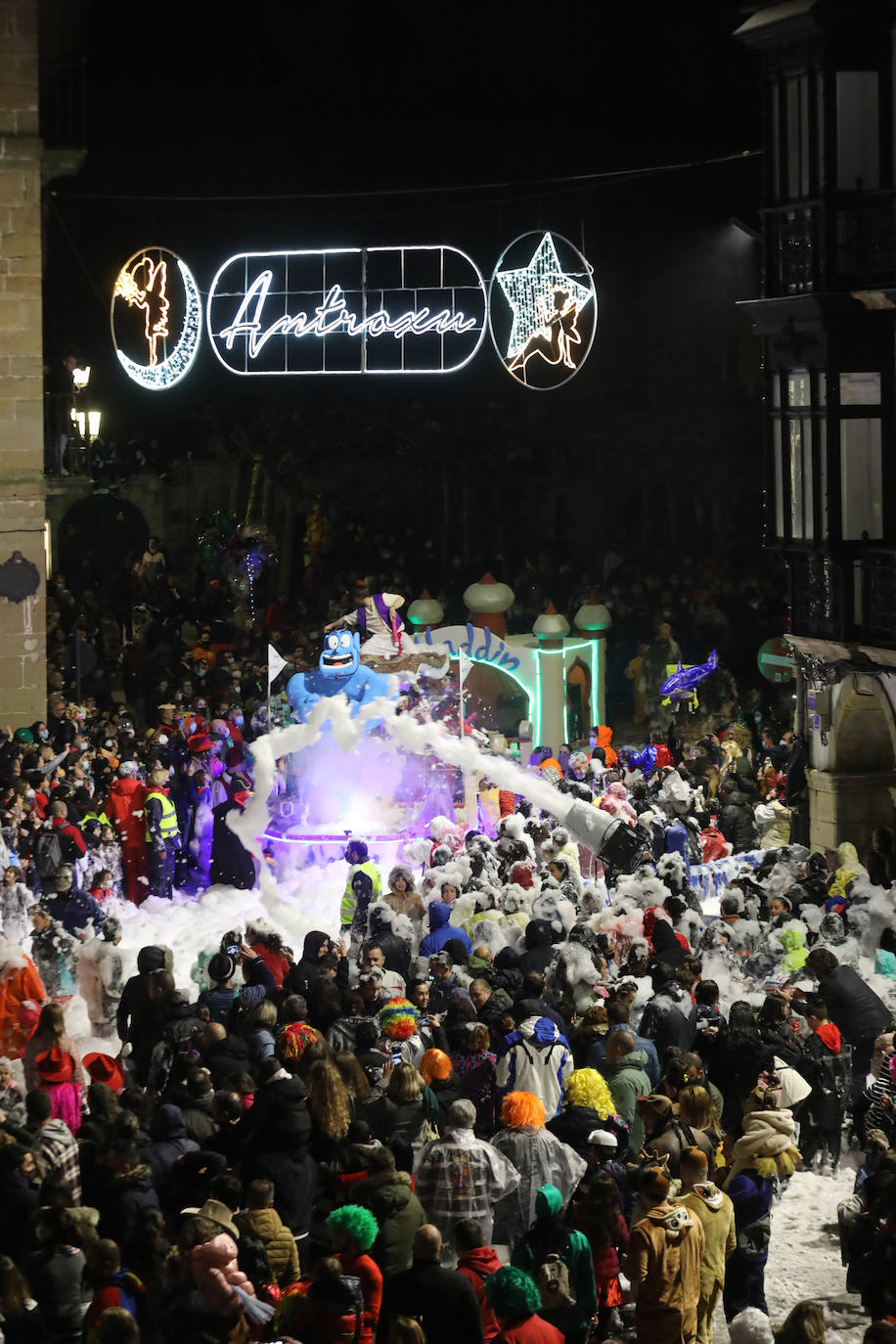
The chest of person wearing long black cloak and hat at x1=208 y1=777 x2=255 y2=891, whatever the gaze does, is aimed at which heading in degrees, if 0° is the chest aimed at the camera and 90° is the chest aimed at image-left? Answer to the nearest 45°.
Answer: approximately 270°

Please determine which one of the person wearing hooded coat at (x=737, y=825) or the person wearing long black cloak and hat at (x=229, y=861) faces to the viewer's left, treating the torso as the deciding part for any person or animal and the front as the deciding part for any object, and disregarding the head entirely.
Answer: the person wearing hooded coat at (x=737, y=825)

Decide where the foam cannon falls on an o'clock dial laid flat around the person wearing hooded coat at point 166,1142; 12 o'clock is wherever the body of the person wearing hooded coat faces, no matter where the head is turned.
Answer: The foam cannon is roughly at 1 o'clock from the person wearing hooded coat.

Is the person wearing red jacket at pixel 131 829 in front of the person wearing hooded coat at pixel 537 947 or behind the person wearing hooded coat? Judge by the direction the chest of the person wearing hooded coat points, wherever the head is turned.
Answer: in front

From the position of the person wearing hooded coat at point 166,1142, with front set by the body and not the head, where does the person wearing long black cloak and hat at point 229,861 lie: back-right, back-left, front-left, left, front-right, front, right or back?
front

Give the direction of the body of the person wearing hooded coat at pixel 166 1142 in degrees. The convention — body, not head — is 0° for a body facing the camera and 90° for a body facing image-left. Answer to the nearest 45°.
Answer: approximately 180°

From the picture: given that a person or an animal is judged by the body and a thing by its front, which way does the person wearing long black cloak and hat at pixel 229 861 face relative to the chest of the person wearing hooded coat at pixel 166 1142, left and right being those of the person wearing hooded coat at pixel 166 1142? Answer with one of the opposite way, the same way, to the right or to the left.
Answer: to the right

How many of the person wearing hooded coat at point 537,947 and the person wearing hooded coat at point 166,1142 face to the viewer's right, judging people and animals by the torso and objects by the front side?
0

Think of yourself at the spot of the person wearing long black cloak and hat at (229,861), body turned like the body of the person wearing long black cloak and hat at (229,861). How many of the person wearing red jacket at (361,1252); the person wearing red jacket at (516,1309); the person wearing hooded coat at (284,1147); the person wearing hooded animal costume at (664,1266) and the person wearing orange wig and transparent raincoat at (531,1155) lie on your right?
5

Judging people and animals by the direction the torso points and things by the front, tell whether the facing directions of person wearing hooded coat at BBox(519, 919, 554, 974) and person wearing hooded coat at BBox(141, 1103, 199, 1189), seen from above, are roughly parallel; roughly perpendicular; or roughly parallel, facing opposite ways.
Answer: roughly parallel

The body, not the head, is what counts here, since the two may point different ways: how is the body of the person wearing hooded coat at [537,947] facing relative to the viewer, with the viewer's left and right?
facing away from the viewer

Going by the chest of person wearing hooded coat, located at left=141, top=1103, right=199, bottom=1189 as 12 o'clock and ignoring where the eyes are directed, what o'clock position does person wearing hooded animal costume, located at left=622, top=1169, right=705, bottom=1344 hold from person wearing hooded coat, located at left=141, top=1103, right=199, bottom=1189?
person wearing hooded animal costume, located at left=622, top=1169, right=705, bottom=1344 is roughly at 4 o'clock from person wearing hooded coat, located at left=141, top=1103, right=199, bottom=1189.

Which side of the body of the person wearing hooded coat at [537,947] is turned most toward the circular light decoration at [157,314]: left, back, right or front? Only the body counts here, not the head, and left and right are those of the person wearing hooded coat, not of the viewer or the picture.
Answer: front
